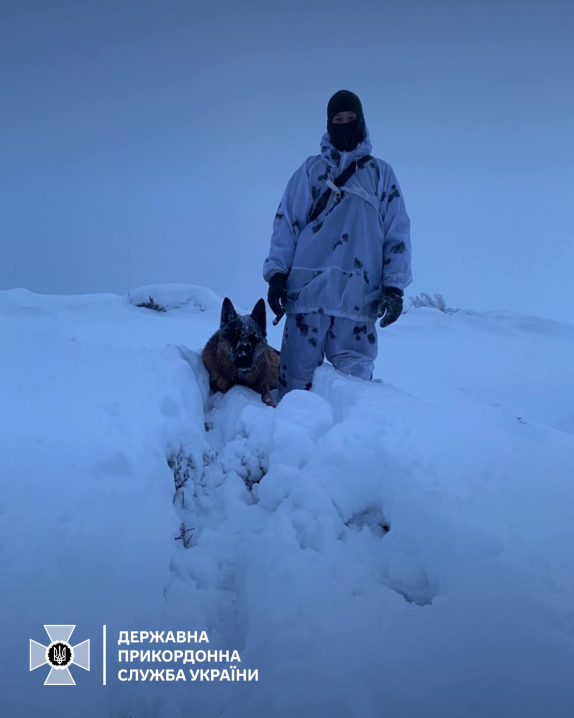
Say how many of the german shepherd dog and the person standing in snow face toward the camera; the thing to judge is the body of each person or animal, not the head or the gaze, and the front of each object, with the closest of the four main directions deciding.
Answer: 2

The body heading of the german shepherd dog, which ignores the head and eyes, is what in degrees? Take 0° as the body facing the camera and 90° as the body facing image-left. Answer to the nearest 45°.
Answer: approximately 0°
